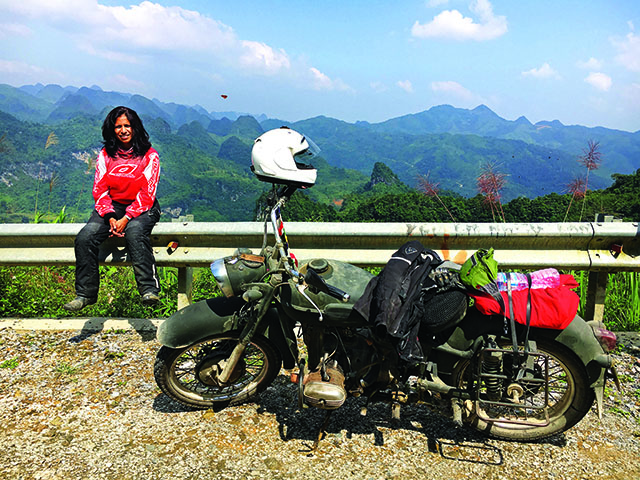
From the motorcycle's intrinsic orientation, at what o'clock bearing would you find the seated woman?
The seated woman is roughly at 1 o'clock from the motorcycle.

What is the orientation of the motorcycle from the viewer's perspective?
to the viewer's left

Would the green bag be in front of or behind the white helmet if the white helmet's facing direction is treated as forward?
in front

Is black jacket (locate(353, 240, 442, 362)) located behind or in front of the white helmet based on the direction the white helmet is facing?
in front

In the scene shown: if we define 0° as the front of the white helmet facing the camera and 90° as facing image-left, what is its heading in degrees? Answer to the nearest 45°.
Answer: approximately 270°

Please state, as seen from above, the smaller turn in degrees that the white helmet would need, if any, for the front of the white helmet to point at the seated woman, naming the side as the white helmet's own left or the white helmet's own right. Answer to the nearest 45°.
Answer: approximately 135° to the white helmet's own left

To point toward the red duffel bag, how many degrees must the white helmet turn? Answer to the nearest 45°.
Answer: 0° — it already faces it
